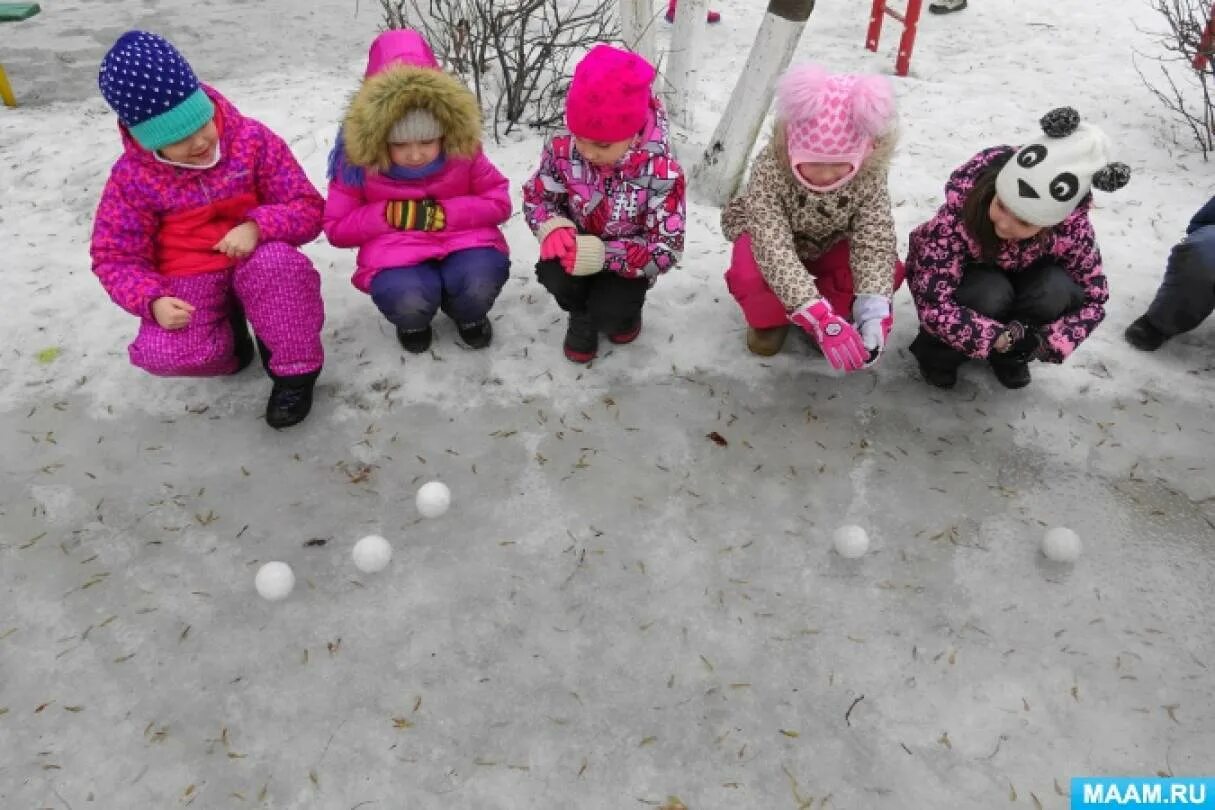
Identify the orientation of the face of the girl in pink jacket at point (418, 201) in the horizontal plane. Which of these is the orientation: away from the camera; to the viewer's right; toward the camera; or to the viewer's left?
toward the camera

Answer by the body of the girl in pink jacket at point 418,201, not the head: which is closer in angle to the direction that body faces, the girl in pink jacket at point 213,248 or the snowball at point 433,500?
the snowball

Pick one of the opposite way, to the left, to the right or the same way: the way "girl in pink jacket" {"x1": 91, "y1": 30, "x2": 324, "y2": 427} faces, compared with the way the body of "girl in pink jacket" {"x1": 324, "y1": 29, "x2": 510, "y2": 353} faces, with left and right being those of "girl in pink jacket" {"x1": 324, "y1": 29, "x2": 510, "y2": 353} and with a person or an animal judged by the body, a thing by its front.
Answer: the same way

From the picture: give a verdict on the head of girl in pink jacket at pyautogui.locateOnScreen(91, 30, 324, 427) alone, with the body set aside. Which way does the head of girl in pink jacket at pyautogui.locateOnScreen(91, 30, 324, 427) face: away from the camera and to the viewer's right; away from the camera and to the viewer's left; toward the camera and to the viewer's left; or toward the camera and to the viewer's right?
toward the camera and to the viewer's right

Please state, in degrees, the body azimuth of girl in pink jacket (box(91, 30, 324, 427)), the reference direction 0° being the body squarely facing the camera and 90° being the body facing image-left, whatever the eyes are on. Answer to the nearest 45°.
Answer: approximately 0°

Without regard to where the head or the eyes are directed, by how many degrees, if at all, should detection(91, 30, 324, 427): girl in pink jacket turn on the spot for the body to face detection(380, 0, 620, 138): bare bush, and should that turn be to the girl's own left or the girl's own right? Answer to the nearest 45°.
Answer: approximately 135° to the girl's own left

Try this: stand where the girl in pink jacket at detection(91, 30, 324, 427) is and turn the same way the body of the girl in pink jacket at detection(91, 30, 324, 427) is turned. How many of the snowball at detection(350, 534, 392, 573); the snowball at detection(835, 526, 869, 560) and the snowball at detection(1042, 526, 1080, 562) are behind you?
0

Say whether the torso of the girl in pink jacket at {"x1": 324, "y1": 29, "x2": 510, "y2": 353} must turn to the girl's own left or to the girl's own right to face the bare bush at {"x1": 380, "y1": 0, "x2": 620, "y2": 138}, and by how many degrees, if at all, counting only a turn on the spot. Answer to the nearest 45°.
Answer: approximately 180°

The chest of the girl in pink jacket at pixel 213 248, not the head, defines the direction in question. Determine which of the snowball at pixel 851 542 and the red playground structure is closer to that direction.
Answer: the snowball

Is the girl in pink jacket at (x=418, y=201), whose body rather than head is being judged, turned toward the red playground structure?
no

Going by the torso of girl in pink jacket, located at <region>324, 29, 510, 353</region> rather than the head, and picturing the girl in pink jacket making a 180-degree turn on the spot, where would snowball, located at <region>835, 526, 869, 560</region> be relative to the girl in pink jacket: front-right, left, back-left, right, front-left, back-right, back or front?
back-right

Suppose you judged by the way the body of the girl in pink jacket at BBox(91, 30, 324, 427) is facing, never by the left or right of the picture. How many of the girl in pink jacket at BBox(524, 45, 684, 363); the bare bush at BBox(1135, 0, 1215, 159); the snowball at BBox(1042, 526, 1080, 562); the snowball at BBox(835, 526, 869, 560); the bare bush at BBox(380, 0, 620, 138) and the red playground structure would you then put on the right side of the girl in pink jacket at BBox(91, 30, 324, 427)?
0

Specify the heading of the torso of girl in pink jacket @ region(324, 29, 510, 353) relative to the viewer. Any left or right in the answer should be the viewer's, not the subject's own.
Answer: facing the viewer

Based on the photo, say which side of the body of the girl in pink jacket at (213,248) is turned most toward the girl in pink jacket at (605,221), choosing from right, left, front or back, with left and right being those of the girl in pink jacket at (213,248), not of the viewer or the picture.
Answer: left

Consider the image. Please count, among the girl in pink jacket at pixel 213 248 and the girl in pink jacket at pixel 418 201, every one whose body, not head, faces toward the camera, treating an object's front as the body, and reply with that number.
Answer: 2

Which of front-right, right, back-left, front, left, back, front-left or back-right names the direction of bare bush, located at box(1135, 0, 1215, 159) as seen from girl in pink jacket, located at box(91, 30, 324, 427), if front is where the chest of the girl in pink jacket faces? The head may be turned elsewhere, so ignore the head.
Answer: left

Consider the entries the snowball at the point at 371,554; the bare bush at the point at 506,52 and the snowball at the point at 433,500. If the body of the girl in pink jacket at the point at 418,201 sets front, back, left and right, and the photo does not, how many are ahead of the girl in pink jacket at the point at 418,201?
2
